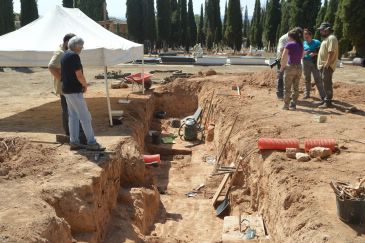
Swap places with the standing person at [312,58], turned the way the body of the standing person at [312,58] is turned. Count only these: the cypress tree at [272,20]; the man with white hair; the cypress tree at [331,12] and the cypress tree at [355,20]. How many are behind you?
3

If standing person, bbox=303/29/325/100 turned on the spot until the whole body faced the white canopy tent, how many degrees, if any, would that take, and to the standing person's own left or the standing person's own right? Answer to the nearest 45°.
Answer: approximately 45° to the standing person's own right

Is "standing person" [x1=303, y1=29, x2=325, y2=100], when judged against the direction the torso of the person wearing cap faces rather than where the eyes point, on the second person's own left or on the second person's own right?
on the second person's own right

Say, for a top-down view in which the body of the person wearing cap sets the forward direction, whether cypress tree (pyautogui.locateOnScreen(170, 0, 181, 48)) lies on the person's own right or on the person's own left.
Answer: on the person's own right

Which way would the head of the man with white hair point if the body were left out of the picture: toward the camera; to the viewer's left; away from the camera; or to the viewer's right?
to the viewer's right

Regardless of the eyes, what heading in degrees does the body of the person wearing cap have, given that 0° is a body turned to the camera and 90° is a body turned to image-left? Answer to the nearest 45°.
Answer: approximately 90°

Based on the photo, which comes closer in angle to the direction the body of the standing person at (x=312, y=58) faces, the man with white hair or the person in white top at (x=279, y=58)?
the man with white hair

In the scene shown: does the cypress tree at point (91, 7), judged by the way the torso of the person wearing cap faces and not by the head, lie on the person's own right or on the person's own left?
on the person's own right

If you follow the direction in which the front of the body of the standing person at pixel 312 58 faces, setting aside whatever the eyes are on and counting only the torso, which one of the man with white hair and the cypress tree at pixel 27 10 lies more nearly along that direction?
the man with white hair

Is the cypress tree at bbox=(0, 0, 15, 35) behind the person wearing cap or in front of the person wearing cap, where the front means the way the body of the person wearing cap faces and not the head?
in front

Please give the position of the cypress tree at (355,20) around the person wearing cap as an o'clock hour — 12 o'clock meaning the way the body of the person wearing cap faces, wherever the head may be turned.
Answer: The cypress tree is roughly at 3 o'clock from the person wearing cap.
